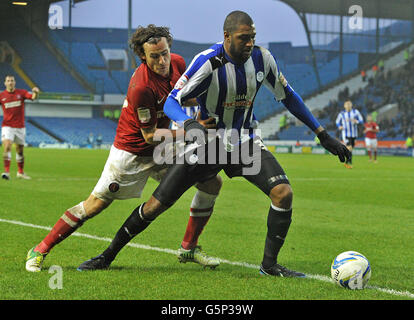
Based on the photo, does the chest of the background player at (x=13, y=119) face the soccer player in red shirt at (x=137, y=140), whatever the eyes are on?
yes

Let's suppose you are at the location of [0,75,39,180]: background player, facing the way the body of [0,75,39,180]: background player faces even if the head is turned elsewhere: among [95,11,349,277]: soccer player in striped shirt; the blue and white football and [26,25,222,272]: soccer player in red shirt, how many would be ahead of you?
3

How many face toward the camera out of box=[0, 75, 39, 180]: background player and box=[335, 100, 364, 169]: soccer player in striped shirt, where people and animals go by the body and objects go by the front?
2

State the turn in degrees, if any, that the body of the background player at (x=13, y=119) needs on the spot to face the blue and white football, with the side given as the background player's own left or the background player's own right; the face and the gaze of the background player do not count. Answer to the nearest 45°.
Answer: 0° — they already face it

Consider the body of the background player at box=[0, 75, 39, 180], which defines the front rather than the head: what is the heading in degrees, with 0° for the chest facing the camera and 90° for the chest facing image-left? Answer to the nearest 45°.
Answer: approximately 0°

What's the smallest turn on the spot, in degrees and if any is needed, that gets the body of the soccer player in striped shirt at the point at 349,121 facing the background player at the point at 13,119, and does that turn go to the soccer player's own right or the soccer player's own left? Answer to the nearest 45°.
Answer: approximately 45° to the soccer player's own right
